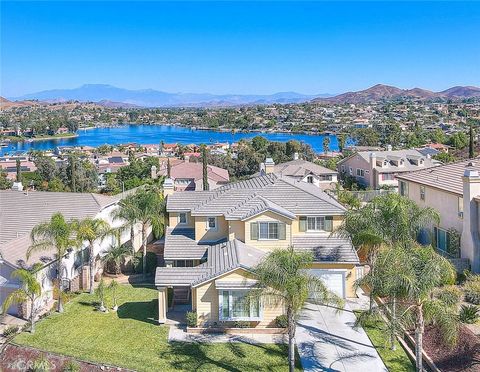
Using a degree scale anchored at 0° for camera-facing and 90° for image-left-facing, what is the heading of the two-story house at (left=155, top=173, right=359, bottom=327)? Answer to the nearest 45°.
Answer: approximately 0°

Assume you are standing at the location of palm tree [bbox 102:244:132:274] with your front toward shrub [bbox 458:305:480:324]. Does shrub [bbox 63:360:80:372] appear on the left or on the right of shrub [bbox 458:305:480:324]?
right

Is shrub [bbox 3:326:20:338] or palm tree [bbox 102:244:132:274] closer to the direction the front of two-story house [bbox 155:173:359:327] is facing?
the shrub

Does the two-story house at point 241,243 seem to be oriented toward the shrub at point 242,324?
yes

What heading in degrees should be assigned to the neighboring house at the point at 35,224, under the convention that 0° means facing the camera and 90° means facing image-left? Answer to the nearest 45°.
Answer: approximately 315°

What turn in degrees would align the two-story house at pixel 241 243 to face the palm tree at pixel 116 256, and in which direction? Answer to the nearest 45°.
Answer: approximately 135° to its right
